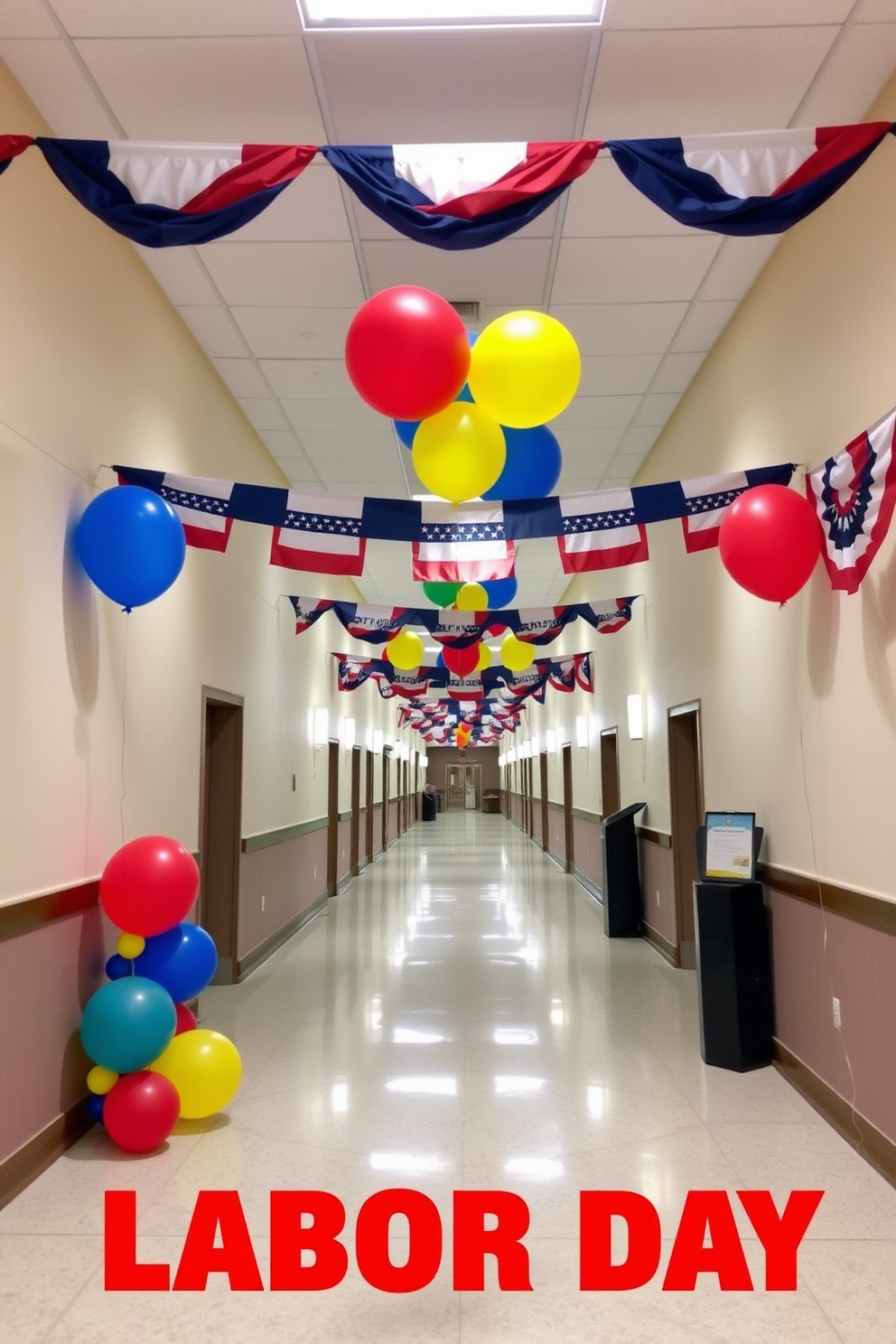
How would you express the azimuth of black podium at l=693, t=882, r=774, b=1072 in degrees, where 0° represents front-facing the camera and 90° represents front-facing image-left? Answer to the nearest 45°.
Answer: approximately 45°

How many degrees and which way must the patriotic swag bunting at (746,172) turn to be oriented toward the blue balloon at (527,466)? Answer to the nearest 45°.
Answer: approximately 135° to its right

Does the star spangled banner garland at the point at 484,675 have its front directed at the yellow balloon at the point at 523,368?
yes

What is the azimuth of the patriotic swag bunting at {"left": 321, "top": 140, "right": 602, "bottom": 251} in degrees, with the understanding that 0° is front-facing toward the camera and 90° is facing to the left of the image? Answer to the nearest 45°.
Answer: approximately 0°

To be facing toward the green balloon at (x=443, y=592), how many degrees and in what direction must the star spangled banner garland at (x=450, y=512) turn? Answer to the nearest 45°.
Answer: approximately 180°

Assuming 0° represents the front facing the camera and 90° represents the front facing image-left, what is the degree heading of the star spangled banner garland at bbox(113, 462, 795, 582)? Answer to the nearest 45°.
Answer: approximately 0°

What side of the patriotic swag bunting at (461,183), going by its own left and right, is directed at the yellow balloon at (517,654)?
back

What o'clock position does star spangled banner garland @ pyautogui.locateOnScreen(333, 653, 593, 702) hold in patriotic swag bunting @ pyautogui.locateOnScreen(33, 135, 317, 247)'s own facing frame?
The star spangled banner garland is roughly at 7 o'clock from the patriotic swag bunting.
